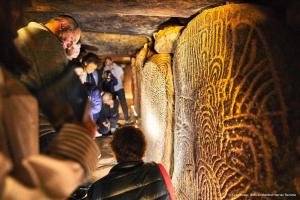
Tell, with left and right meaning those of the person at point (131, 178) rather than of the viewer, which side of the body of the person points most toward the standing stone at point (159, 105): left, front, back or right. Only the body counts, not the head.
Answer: front

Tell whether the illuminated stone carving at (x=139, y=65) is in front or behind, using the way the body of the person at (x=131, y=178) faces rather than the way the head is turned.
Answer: in front

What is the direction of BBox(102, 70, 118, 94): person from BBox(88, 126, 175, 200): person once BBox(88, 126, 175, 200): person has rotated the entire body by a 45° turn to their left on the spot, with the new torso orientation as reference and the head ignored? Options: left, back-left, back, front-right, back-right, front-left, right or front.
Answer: front-right

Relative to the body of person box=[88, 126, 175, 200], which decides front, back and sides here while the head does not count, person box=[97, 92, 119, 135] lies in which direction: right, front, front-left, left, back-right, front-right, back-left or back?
front

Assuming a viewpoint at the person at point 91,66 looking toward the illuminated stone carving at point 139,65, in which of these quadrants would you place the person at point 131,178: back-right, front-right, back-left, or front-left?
front-right

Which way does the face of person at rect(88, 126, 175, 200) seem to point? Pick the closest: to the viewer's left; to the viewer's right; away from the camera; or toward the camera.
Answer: away from the camera

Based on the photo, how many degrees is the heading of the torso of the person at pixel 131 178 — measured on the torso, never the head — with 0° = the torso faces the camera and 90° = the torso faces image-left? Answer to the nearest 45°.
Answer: approximately 180°

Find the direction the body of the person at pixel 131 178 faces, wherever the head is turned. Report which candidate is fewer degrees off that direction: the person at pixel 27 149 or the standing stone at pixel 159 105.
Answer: the standing stone

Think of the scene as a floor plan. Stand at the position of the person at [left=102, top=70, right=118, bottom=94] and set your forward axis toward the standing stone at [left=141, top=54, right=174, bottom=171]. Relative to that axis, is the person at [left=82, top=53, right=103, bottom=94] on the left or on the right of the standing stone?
right

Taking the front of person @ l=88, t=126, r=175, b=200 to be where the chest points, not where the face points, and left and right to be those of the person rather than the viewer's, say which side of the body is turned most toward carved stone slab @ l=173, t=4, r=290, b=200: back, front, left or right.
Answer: right

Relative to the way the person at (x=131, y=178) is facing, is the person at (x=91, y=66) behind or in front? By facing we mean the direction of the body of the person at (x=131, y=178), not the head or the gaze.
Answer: in front
